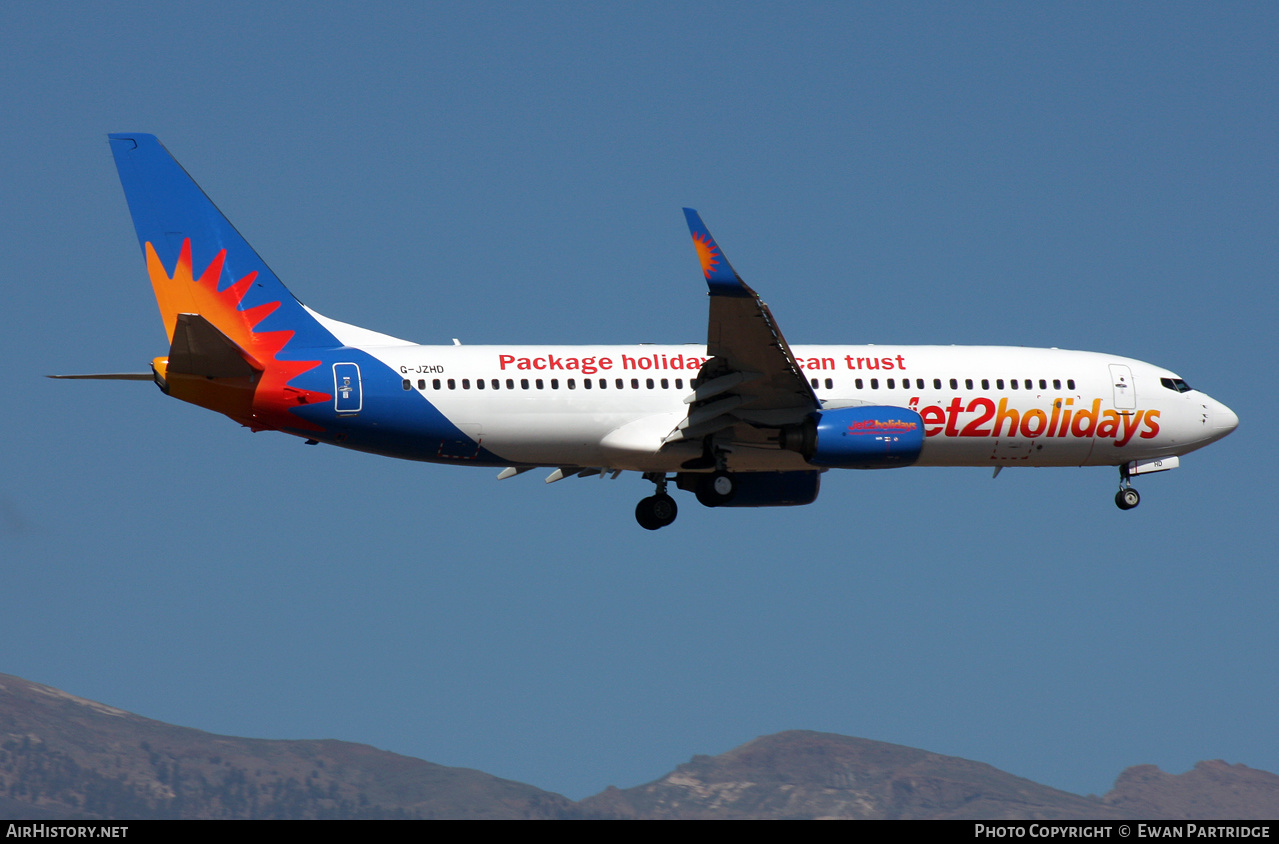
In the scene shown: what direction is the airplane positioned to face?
to the viewer's right
